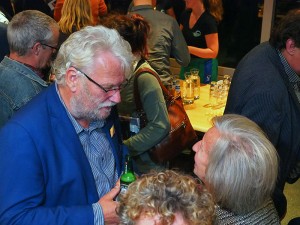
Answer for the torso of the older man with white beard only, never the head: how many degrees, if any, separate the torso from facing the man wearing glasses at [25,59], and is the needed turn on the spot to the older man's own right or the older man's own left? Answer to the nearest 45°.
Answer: approximately 135° to the older man's own left

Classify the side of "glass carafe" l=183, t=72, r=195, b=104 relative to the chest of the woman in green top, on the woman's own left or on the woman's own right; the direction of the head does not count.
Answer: on the woman's own right
